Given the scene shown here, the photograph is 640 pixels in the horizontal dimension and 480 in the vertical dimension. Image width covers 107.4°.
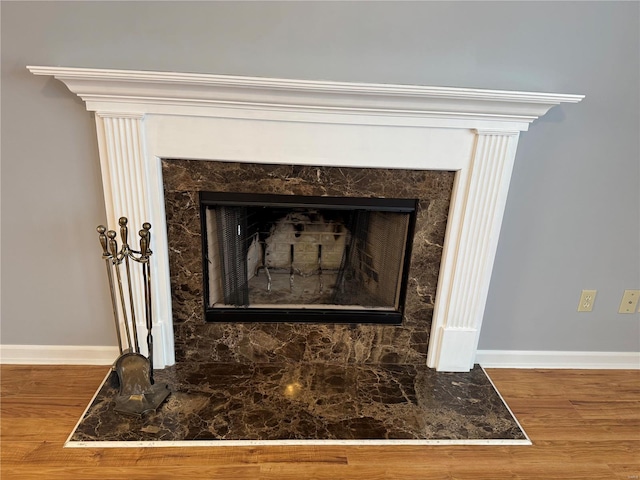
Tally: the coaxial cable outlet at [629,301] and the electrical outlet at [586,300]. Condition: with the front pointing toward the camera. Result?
2

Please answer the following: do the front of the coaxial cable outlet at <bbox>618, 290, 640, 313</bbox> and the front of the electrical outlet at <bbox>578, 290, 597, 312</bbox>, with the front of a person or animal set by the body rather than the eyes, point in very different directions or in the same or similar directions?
same or similar directions

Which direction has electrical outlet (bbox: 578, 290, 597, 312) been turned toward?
toward the camera

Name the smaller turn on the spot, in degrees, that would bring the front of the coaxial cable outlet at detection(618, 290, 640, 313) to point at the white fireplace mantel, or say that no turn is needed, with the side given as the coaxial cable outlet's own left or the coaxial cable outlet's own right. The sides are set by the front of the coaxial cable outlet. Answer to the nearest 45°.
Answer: approximately 45° to the coaxial cable outlet's own right

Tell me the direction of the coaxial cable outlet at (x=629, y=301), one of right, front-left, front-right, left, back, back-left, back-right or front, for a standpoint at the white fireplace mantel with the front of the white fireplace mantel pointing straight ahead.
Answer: left

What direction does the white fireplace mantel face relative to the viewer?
toward the camera

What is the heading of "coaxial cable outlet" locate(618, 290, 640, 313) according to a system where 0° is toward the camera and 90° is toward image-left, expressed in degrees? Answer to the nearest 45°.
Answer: approximately 0°

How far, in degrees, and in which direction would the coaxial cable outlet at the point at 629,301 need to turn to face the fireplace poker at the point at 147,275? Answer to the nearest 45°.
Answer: approximately 45° to its right

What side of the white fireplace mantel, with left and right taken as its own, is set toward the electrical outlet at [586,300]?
left

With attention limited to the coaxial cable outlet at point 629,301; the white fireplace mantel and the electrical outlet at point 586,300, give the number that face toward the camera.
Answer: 3
